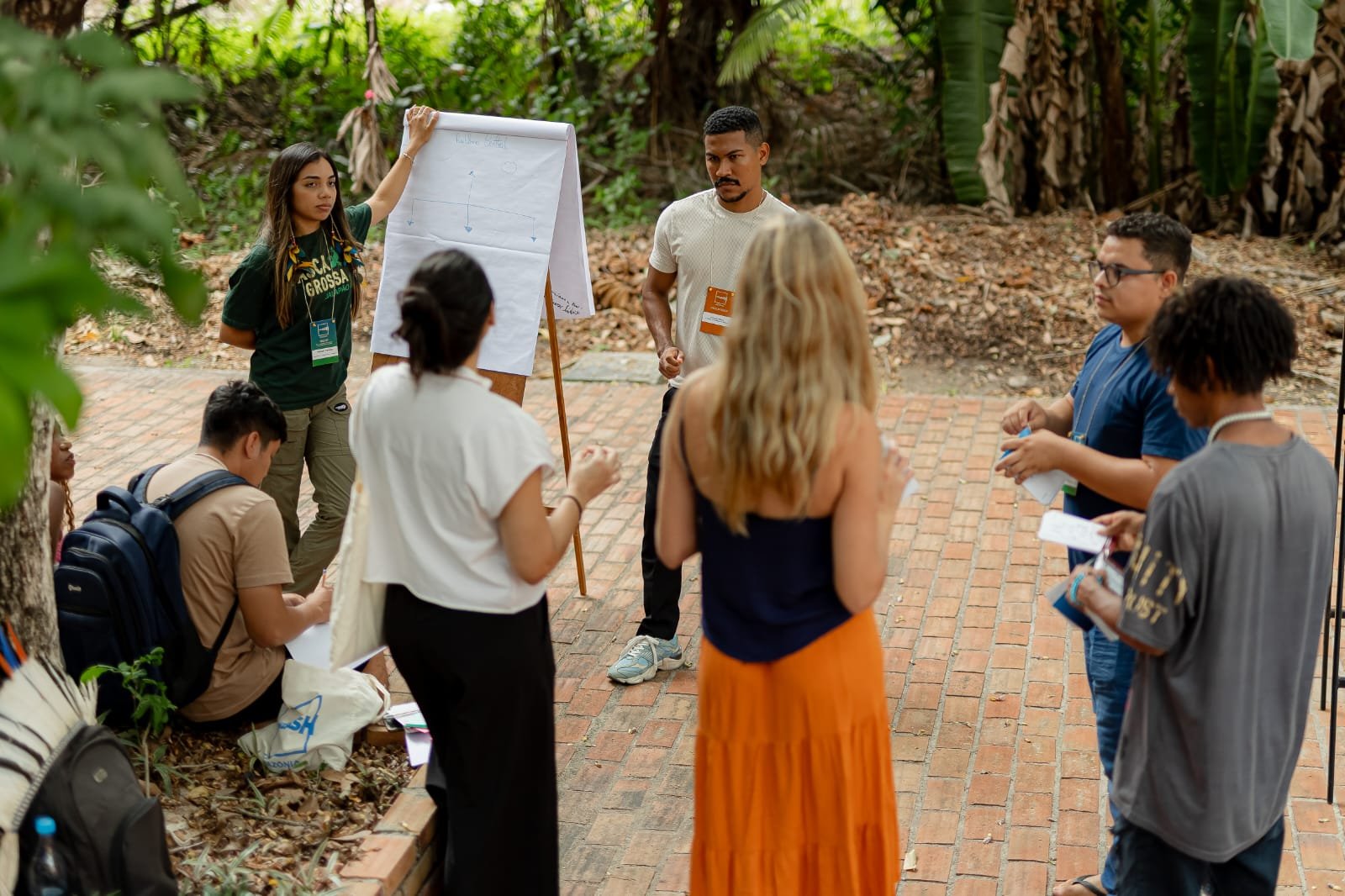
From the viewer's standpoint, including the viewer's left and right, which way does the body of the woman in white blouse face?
facing away from the viewer and to the right of the viewer

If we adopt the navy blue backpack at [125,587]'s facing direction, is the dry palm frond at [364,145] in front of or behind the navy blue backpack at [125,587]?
behind

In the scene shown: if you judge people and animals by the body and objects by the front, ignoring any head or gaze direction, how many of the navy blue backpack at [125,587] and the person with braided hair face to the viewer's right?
1

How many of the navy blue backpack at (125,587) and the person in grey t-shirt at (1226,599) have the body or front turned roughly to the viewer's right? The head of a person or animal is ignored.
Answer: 0

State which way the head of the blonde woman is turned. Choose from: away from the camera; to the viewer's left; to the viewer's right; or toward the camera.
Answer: away from the camera

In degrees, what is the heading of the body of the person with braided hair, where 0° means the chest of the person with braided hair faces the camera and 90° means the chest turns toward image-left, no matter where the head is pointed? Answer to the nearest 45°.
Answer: approximately 270°

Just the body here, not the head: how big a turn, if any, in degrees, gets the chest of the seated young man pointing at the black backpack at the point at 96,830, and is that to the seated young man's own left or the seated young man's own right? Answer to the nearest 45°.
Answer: approximately 135° to the seated young man's own right

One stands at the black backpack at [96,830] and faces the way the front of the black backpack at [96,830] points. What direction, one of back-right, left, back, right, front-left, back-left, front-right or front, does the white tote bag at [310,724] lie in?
left

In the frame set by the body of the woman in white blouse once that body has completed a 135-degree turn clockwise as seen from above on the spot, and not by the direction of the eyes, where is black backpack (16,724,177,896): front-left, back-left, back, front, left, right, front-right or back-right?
right
